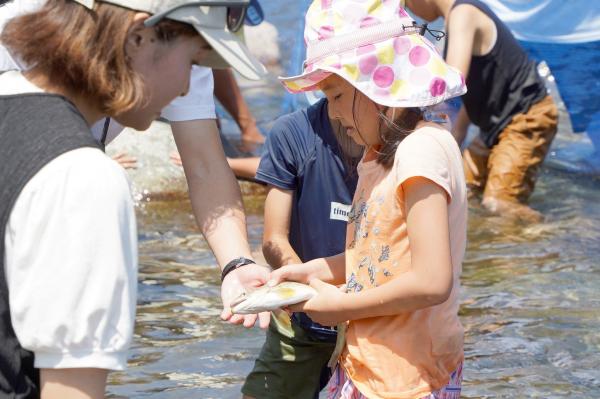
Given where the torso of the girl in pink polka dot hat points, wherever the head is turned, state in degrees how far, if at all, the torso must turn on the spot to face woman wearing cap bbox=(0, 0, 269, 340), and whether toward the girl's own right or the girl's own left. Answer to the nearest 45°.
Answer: approximately 45° to the girl's own right

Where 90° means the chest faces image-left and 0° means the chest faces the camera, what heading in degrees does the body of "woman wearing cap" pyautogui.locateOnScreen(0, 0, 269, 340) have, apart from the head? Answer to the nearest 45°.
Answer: approximately 270°

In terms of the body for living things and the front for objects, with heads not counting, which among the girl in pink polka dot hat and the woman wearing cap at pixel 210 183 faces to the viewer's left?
the girl in pink polka dot hat

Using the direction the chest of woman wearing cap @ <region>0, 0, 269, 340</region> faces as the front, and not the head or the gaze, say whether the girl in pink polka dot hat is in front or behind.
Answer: in front

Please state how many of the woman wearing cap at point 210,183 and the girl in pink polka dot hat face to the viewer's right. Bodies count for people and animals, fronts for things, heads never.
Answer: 1

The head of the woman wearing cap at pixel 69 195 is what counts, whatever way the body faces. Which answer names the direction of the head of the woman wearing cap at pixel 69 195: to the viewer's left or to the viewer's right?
to the viewer's right

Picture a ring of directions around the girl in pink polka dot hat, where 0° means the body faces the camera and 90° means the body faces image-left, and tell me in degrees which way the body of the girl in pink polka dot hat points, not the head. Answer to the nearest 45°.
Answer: approximately 90°

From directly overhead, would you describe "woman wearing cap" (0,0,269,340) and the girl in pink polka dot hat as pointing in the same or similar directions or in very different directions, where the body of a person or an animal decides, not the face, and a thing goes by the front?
very different directions
